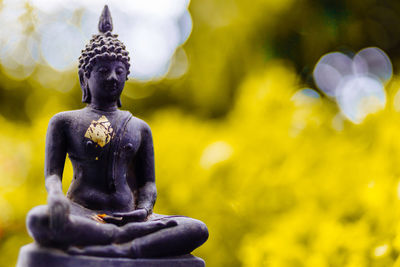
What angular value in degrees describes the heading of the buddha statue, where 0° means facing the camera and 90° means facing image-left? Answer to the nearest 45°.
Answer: approximately 315°
